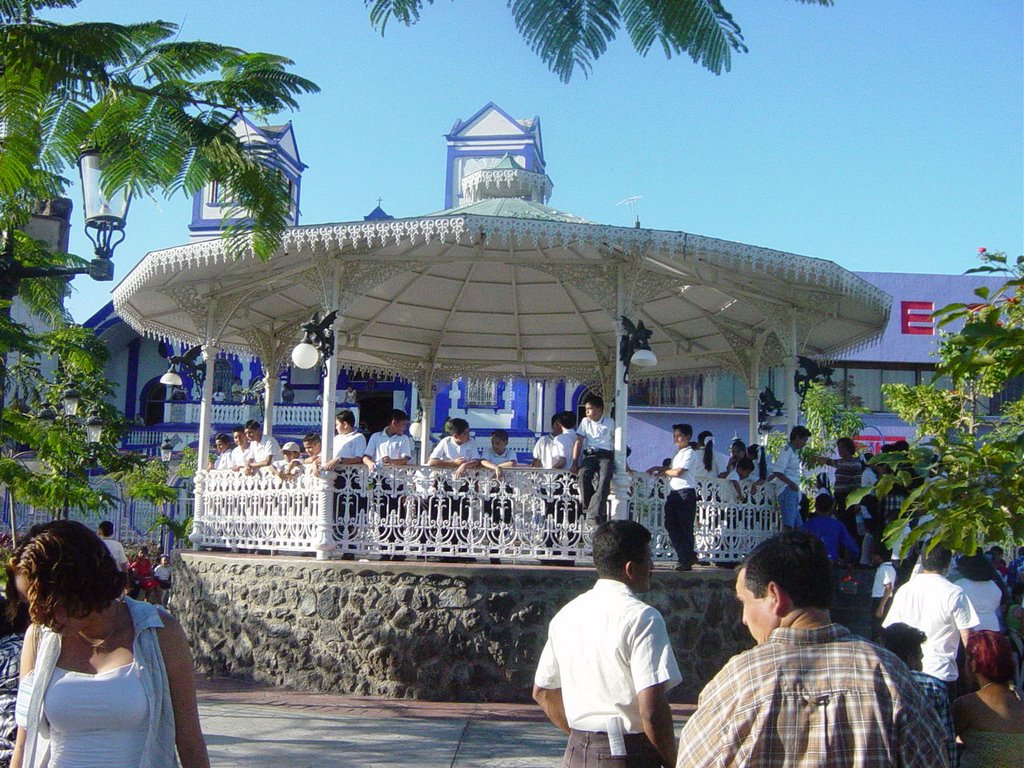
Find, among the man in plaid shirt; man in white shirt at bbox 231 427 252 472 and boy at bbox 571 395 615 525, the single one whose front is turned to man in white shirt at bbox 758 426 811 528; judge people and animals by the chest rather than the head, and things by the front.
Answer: the man in plaid shirt

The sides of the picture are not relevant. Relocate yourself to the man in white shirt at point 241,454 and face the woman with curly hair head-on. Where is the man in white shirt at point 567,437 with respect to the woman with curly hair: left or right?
left

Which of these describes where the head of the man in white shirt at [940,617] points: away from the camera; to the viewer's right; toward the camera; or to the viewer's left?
away from the camera

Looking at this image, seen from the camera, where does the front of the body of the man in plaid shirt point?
away from the camera

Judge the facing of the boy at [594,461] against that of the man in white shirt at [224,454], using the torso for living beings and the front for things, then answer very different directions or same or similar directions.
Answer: same or similar directions

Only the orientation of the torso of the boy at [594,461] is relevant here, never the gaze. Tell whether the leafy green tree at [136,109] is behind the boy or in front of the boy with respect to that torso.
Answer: in front

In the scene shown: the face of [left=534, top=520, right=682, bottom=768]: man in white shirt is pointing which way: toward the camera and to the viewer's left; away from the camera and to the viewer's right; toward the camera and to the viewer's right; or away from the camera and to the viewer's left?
away from the camera and to the viewer's right

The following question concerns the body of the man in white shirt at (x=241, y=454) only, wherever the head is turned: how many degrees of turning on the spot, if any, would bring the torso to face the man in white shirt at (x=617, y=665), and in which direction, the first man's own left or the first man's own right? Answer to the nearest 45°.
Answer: approximately 45° to the first man's own left

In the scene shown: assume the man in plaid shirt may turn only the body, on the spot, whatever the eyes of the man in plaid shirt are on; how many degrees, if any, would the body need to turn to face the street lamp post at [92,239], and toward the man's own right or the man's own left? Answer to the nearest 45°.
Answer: approximately 45° to the man's own left

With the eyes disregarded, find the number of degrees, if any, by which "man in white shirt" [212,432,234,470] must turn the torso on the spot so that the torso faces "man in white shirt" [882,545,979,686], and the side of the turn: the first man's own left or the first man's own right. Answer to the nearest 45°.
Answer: approximately 90° to the first man's own left

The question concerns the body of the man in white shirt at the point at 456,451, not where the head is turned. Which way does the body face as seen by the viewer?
toward the camera

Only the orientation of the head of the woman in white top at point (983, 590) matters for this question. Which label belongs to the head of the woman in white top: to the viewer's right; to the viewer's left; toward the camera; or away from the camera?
away from the camera

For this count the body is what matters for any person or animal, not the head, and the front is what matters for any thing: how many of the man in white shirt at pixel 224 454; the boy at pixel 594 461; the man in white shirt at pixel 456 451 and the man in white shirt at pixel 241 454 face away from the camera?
0

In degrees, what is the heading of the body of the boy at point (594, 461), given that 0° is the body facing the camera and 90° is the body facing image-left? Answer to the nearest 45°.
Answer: approximately 45°

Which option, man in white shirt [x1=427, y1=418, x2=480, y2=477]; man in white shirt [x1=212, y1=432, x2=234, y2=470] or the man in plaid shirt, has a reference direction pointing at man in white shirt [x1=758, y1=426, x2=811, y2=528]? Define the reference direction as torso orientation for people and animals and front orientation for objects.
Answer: the man in plaid shirt

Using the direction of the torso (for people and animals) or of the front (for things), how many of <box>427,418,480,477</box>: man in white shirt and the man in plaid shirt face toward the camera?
1

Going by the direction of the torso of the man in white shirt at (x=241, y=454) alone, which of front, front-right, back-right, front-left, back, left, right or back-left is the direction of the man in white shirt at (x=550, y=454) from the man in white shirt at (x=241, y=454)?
left
